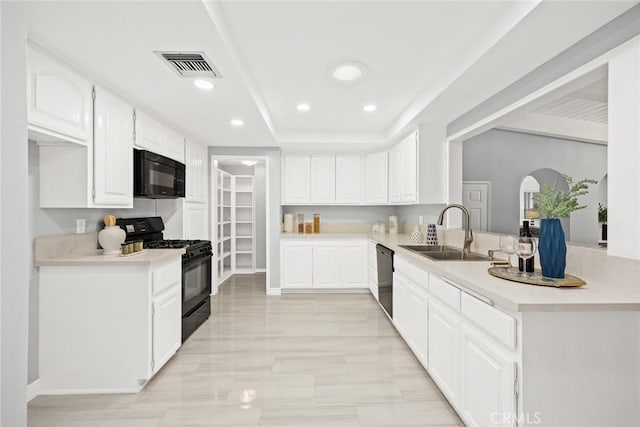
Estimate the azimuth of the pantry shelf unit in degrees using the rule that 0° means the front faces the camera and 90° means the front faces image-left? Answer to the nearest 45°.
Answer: approximately 0°

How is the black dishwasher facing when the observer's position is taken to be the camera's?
facing to the left of the viewer

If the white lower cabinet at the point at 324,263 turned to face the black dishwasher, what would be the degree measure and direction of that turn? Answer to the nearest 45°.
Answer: approximately 45° to its left

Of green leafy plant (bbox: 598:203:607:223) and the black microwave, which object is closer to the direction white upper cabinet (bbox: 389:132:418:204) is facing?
the black microwave
